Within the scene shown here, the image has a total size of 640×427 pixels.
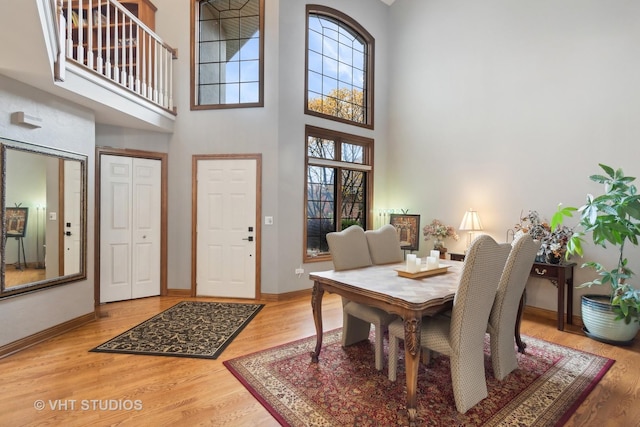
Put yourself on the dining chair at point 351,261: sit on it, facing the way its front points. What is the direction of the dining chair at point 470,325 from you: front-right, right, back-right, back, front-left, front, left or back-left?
front

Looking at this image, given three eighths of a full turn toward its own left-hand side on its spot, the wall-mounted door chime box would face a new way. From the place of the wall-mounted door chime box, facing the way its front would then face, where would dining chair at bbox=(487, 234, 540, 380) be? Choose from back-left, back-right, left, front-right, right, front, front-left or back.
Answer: back-right

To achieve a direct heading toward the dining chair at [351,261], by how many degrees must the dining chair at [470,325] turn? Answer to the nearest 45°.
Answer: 0° — it already faces it

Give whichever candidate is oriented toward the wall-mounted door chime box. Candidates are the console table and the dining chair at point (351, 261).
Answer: the console table

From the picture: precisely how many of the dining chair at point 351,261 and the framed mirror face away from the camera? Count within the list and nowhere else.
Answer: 0

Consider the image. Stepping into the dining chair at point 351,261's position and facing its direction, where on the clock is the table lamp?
The table lamp is roughly at 9 o'clock from the dining chair.

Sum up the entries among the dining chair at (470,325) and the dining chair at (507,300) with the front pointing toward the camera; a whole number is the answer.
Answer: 0

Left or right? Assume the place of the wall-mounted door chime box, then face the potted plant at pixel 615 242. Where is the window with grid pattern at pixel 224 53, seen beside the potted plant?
left

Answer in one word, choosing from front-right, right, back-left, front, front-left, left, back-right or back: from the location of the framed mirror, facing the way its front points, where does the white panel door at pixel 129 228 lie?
left

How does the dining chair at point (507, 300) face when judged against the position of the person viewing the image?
facing away from the viewer and to the left of the viewer

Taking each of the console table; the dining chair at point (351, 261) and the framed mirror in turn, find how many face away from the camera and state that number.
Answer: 0

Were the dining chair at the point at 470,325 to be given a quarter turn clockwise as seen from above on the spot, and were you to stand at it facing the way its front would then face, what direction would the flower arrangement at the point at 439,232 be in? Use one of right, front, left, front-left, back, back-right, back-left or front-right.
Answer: front-left

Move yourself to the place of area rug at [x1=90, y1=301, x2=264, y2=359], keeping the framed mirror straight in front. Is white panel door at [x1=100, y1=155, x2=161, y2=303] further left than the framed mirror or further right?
right

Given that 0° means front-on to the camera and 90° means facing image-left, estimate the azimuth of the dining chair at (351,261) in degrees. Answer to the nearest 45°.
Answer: approximately 315°

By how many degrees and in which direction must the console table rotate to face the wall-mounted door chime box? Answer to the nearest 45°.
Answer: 0° — it already faces it
